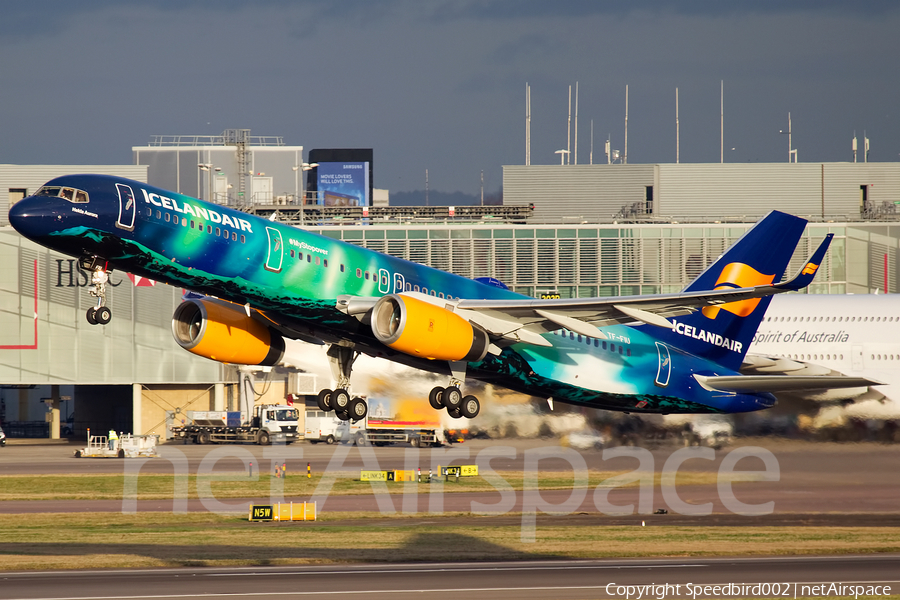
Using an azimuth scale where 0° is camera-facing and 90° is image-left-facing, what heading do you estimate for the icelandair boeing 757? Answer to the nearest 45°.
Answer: approximately 45°
